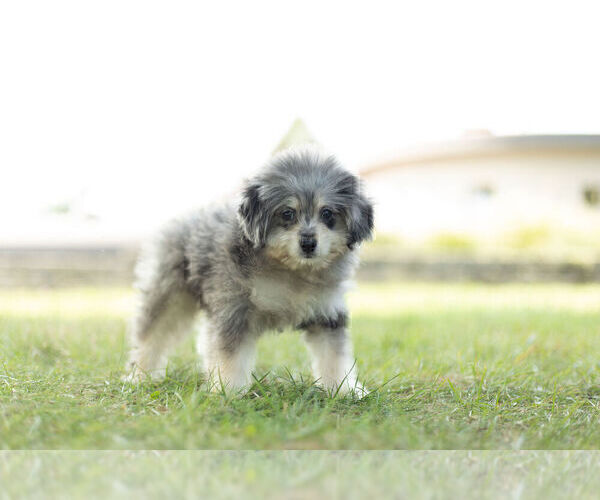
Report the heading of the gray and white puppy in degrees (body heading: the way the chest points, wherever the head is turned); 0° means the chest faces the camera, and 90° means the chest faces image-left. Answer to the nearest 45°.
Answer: approximately 315°

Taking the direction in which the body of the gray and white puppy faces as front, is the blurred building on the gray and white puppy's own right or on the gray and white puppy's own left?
on the gray and white puppy's own left
